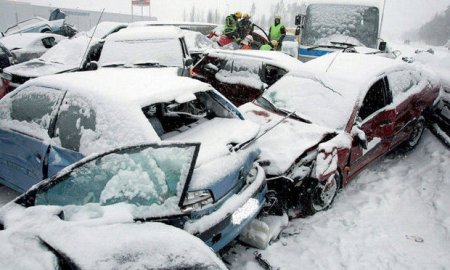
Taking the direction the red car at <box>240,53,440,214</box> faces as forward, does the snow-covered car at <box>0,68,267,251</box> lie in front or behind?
in front

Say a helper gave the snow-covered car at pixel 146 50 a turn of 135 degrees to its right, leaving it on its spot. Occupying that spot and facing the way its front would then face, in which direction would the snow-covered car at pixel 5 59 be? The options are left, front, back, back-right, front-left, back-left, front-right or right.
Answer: front

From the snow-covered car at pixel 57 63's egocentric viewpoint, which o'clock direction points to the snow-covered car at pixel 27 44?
the snow-covered car at pixel 27 44 is roughly at 4 o'clock from the snow-covered car at pixel 57 63.

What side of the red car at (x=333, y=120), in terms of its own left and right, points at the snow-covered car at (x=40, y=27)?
right

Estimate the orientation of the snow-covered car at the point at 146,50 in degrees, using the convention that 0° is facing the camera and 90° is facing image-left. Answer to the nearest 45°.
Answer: approximately 0°

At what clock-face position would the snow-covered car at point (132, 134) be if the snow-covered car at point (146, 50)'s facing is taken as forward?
the snow-covered car at point (132, 134) is roughly at 12 o'clock from the snow-covered car at point (146, 50).

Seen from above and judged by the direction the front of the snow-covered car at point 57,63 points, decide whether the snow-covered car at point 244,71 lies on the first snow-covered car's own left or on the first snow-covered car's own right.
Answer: on the first snow-covered car's own left

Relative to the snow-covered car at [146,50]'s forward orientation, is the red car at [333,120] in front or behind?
in front

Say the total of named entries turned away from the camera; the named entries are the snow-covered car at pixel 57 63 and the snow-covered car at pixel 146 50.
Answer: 0

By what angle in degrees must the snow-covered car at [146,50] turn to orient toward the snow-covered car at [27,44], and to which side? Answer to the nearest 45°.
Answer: approximately 135° to its right

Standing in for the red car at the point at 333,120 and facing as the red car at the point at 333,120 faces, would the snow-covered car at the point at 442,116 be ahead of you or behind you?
behind

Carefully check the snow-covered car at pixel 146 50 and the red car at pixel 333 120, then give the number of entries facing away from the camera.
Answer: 0
